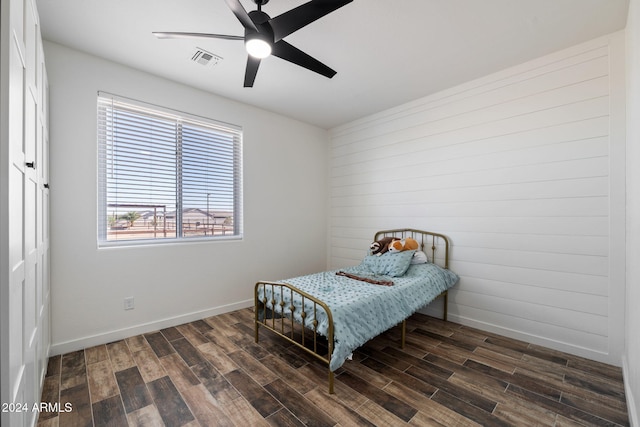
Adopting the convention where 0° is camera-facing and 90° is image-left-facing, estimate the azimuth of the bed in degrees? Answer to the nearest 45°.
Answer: approximately 45°

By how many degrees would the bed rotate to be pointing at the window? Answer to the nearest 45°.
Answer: approximately 45° to its right
